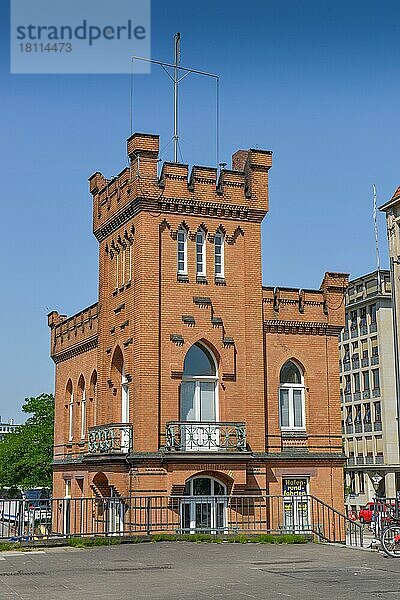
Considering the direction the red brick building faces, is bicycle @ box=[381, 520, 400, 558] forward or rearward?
forward

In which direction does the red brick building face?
toward the camera

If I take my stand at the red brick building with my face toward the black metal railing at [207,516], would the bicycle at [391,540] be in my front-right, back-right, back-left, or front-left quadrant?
front-left
